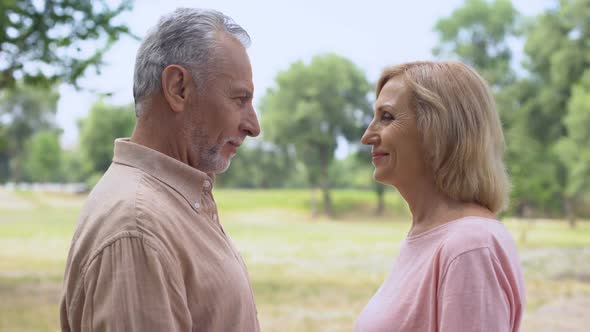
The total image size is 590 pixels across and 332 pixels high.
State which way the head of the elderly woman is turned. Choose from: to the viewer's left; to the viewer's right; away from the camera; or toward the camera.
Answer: to the viewer's left

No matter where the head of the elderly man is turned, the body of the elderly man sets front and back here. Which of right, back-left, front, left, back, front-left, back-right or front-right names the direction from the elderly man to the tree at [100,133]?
left

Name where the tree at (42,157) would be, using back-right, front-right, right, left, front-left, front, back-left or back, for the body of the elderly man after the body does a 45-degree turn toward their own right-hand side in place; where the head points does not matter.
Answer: back-left

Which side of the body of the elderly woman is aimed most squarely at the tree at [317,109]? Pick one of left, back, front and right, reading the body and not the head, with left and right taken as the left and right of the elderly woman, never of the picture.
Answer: right

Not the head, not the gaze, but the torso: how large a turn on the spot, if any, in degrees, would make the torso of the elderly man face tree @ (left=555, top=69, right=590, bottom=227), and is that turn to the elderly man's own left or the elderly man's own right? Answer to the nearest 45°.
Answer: approximately 45° to the elderly man's own left

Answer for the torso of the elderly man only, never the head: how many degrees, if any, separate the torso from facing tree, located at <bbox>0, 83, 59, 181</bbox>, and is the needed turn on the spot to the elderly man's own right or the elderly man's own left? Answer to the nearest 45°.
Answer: approximately 90° to the elderly man's own left

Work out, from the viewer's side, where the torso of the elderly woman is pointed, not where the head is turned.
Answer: to the viewer's left

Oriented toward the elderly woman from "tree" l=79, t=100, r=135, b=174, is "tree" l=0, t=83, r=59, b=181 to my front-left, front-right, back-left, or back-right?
back-right

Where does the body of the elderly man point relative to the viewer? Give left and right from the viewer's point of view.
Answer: facing to the right of the viewer

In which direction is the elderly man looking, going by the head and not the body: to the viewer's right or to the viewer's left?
to the viewer's right

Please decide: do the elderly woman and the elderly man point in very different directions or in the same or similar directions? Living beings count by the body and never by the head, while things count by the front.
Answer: very different directions

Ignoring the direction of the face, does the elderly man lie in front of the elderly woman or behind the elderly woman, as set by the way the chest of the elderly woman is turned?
in front

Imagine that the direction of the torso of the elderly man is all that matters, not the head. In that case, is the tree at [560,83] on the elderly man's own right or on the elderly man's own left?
on the elderly man's own left

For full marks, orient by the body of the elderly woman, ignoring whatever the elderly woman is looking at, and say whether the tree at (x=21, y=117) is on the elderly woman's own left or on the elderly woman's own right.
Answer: on the elderly woman's own right

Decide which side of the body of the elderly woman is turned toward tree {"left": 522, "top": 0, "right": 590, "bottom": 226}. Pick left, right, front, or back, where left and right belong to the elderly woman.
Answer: right

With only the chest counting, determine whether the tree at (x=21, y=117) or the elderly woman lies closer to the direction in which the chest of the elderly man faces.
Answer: the elderly woman
